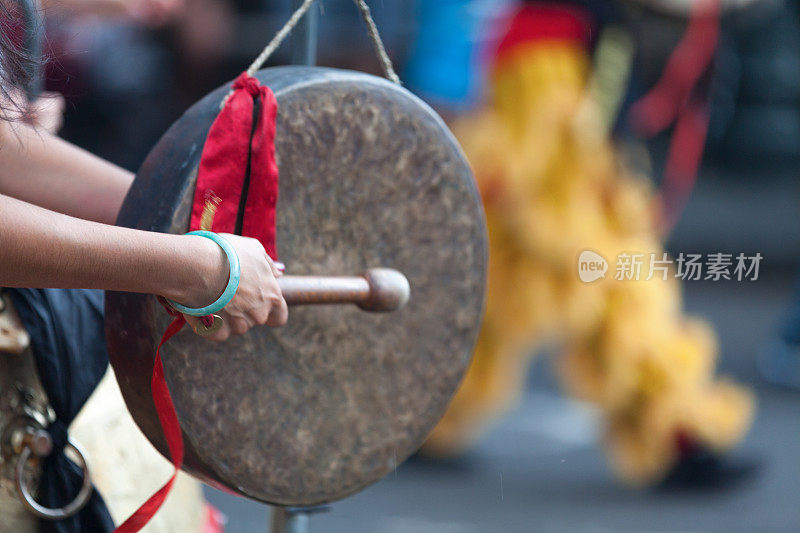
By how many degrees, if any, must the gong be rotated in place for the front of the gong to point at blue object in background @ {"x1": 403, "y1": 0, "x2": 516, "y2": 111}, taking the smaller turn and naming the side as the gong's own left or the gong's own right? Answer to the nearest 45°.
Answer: approximately 135° to the gong's own left

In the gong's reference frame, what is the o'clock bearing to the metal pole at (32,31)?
The metal pole is roughly at 4 o'clock from the gong.

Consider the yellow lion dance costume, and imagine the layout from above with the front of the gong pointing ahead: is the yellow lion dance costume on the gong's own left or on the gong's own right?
on the gong's own left

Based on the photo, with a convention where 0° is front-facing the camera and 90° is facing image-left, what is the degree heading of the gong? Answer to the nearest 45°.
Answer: approximately 315°
